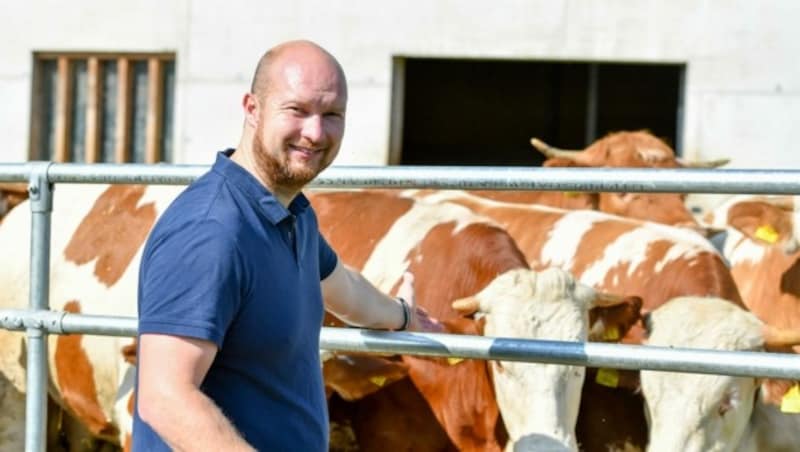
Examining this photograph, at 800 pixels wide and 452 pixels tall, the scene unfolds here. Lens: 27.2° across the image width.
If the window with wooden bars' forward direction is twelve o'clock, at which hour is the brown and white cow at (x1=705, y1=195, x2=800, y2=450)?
The brown and white cow is roughly at 11 o'clock from the window with wooden bars.

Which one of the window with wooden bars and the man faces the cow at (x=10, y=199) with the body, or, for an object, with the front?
the window with wooden bars

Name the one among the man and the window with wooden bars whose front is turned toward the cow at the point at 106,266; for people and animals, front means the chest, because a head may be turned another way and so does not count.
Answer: the window with wooden bars

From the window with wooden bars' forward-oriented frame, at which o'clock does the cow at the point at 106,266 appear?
The cow is roughly at 12 o'clock from the window with wooden bars.

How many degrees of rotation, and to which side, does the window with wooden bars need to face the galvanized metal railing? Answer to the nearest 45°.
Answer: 0° — it already faces it

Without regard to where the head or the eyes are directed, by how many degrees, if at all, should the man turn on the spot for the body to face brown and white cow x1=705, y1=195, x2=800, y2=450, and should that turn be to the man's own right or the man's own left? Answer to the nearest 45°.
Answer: approximately 90° to the man's own left

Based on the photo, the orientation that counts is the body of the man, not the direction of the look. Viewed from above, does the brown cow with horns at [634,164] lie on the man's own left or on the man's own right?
on the man's own left

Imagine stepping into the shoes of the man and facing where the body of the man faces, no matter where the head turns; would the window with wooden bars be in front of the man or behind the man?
behind

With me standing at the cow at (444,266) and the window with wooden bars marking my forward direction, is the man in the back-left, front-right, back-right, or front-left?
back-left

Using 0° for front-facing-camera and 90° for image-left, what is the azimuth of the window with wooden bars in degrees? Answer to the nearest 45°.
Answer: approximately 0°

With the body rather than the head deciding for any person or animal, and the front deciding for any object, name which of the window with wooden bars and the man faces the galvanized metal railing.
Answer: the window with wooden bars
